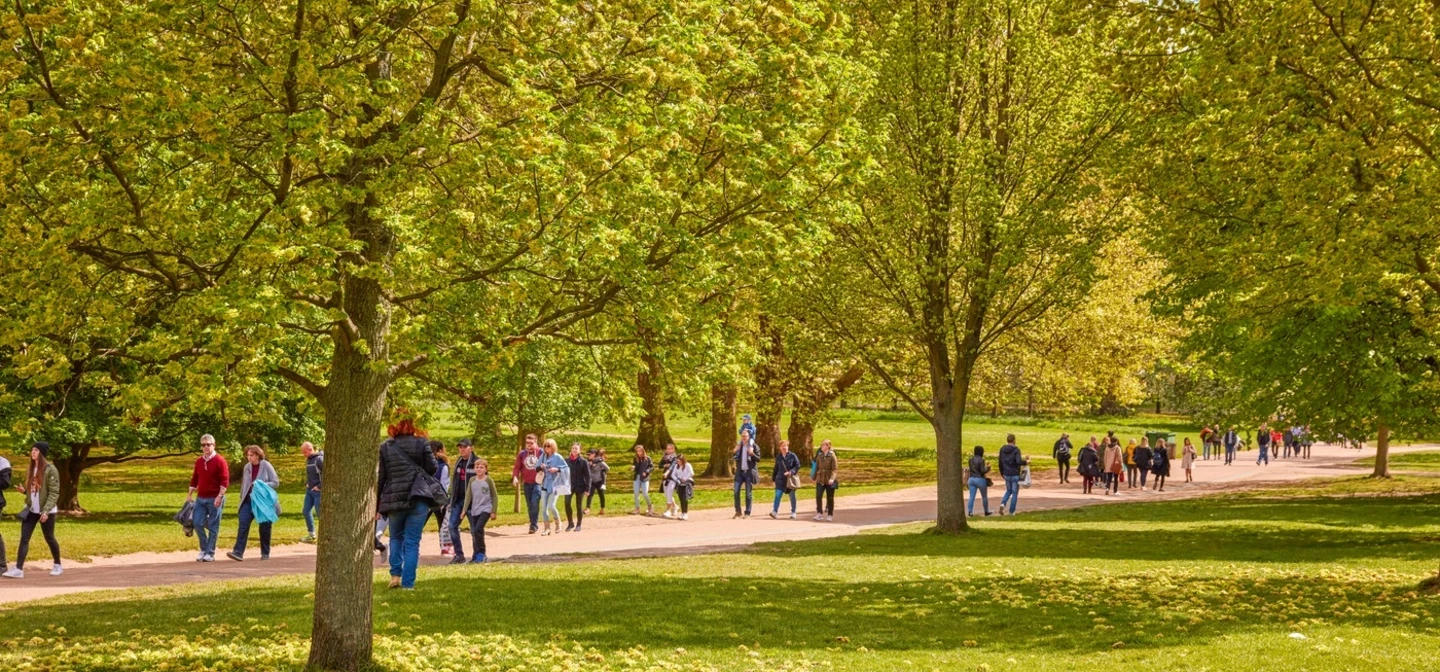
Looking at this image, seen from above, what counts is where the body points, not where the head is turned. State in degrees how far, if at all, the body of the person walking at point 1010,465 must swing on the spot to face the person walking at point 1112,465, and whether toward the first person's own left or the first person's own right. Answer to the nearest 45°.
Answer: approximately 45° to the first person's own left

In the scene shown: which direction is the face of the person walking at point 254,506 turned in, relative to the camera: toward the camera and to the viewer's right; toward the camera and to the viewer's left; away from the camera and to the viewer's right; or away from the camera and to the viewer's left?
toward the camera and to the viewer's left

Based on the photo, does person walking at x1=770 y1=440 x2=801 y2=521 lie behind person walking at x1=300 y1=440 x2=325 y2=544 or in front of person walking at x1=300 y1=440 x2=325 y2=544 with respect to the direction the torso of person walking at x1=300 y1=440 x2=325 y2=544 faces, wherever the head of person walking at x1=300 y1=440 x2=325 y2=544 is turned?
behind

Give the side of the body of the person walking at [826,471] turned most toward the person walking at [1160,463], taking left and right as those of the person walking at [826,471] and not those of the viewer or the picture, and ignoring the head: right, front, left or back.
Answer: back

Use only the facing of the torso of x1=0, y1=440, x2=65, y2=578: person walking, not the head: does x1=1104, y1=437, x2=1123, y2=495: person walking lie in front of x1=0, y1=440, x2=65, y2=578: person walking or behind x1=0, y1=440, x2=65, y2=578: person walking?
behind

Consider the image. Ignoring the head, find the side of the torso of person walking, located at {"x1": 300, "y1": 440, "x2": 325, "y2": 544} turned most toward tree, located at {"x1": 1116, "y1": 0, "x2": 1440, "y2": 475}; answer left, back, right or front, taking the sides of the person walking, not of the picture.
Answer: back

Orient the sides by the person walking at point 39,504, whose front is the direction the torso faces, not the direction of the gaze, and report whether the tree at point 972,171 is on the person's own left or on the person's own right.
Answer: on the person's own left

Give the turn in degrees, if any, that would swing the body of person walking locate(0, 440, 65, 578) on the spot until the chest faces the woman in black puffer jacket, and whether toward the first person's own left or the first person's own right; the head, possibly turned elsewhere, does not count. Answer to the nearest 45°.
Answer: approximately 90° to the first person's own left

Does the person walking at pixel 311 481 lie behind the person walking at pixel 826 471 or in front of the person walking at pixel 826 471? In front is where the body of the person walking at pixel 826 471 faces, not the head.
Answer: in front

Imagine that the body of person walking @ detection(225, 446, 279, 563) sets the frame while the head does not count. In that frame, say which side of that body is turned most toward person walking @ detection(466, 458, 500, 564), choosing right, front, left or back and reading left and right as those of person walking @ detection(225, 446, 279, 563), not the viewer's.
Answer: left
